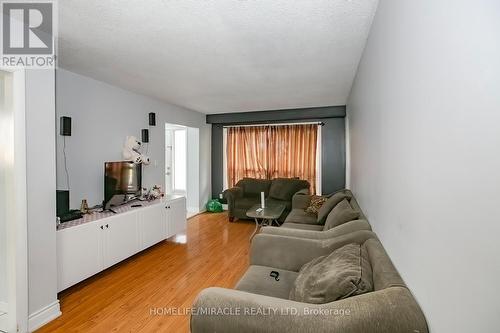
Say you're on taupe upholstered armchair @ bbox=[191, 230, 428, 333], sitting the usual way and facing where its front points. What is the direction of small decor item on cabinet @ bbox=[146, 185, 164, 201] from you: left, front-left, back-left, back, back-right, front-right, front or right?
front-right

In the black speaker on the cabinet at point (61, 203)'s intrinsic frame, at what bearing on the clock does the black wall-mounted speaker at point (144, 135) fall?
the black wall-mounted speaker at point (144, 135) is roughly at 9 o'clock from the black speaker on the cabinet at point (61, 203).

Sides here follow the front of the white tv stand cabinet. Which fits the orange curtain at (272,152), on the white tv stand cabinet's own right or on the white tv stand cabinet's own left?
on the white tv stand cabinet's own left

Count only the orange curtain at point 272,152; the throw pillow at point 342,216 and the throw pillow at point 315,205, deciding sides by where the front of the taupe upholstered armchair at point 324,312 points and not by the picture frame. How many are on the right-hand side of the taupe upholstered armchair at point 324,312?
3

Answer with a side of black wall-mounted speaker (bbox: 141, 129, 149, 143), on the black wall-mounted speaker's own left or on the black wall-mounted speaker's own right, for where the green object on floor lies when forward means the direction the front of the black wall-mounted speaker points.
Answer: on the black wall-mounted speaker's own left

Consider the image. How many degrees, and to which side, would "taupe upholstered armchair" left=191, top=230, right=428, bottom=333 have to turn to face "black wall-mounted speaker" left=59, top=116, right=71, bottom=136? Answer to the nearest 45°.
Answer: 0° — it already faces it

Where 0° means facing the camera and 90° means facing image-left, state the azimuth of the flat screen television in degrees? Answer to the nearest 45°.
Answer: approximately 315°

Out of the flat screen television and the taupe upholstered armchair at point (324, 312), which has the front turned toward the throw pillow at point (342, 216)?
the flat screen television

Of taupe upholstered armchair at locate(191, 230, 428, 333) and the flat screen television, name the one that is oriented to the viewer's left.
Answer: the taupe upholstered armchair

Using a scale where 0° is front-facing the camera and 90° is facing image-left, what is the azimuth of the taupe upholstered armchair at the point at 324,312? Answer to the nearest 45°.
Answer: approximately 90°

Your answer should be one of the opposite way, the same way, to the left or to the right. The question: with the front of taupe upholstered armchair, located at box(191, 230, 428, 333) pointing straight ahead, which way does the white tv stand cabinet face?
the opposite way
